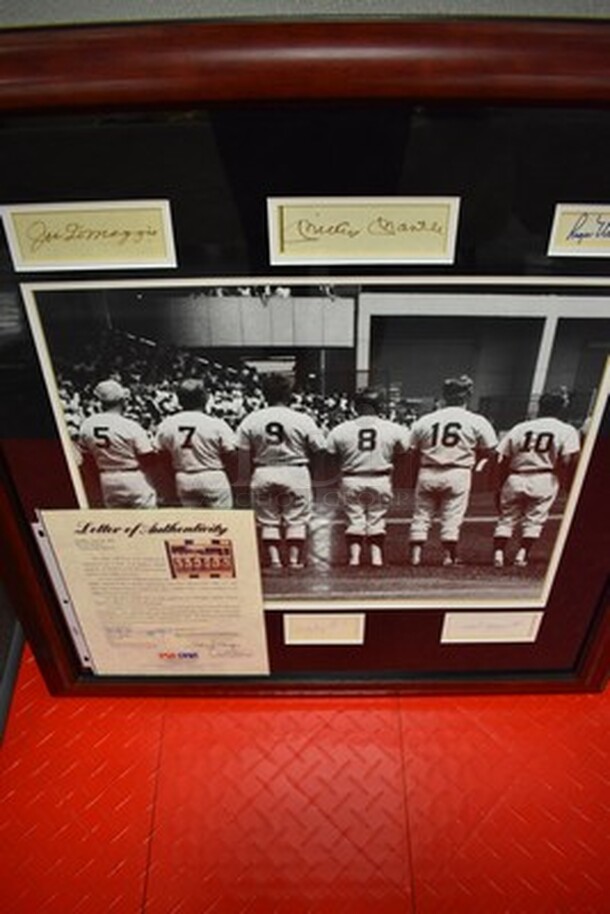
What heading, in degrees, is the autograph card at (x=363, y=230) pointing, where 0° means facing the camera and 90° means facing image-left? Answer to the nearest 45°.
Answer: approximately 0°

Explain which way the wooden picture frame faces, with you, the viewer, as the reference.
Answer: facing the viewer

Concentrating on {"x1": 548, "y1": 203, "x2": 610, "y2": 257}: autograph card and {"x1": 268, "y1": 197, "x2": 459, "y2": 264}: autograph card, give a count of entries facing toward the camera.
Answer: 2

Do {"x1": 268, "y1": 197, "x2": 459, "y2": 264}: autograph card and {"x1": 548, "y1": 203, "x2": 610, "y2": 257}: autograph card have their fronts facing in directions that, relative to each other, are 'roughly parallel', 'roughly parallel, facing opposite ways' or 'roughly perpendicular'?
roughly parallel
